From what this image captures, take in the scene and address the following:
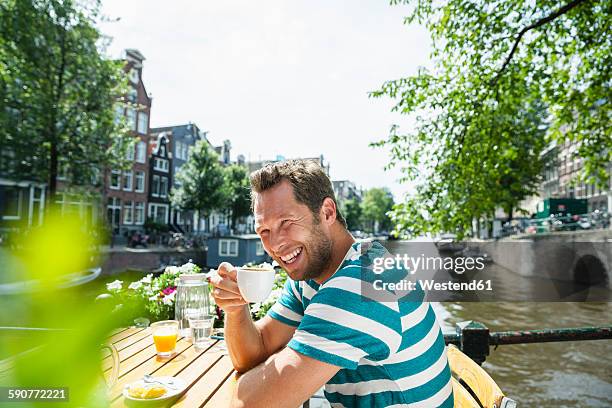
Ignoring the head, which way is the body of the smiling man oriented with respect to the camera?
to the viewer's left

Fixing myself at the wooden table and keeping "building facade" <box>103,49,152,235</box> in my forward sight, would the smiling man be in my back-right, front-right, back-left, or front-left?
back-right

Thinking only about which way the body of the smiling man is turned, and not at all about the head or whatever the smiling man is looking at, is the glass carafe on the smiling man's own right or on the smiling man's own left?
on the smiling man's own right

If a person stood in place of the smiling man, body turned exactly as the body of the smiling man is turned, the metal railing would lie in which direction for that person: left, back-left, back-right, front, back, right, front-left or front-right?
back-right

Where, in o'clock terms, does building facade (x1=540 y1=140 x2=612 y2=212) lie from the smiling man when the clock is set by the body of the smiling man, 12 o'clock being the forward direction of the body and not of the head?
The building facade is roughly at 4 o'clock from the smiling man.

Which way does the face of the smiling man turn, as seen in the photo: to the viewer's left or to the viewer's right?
to the viewer's left

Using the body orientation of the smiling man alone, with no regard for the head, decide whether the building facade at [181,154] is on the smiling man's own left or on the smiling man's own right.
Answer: on the smiling man's own right

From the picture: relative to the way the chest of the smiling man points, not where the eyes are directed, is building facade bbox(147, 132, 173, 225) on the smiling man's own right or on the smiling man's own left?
on the smiling man's own right

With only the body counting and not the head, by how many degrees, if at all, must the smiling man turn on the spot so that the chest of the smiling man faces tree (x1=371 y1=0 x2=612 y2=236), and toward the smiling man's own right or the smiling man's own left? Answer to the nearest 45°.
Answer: approximately 135° to the smiling man's own right

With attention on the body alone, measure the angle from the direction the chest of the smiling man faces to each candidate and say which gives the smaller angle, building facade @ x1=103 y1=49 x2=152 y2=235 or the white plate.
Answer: the white plate
